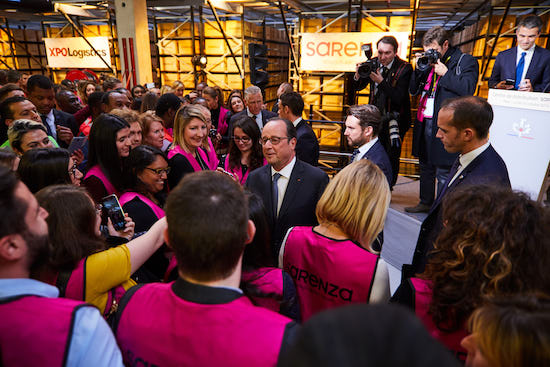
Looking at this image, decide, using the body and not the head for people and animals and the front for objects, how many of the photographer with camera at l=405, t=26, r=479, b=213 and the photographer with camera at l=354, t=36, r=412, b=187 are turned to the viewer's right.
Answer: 0

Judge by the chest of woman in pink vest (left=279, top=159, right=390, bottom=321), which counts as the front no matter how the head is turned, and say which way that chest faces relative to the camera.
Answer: away from the camera

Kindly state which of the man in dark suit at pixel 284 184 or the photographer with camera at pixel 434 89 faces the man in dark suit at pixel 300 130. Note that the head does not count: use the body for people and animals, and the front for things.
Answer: the photographer with camera

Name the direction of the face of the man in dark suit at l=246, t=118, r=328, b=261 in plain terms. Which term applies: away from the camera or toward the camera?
toward the camera

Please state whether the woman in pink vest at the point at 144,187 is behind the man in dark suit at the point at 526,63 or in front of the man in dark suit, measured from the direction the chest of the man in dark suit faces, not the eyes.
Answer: in front

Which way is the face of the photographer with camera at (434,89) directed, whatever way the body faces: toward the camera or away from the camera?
toward the camera

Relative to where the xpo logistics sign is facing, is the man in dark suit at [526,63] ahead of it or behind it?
ahead

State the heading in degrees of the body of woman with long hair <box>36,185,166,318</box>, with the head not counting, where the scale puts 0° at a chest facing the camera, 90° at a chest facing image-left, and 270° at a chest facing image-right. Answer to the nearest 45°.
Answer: approximately 225°

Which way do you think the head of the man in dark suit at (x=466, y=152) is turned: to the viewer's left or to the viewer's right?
to the viewer's left

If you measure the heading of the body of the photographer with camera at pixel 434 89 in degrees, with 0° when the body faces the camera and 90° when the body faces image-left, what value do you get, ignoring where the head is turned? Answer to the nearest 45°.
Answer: approximately 45°

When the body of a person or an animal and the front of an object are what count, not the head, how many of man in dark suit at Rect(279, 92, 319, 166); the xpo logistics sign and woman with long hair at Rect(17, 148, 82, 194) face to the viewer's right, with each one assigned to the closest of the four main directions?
1

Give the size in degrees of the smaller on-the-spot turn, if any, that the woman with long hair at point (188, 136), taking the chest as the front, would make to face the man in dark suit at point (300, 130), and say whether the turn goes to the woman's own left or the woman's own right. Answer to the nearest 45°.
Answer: approximately 45° to the woman's own left

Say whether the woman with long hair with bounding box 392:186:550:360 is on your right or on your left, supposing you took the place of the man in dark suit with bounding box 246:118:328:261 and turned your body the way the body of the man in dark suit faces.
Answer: on your left

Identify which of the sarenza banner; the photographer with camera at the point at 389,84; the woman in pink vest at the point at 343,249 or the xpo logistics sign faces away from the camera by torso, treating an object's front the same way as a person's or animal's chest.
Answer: the woman in pink vest

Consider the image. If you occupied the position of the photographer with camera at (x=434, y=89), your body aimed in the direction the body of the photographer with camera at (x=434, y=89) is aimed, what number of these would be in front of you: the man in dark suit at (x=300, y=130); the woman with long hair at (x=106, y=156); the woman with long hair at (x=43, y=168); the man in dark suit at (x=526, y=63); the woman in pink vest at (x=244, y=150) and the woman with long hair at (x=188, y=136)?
5

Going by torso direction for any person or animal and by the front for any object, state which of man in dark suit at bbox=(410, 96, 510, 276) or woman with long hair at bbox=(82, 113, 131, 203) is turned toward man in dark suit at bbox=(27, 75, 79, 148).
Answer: man in dark suit at bbox=(410, 96, 510, 276)
